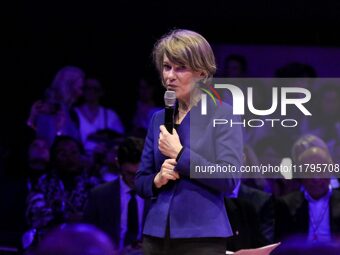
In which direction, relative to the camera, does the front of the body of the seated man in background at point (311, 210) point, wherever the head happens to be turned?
toward the camera

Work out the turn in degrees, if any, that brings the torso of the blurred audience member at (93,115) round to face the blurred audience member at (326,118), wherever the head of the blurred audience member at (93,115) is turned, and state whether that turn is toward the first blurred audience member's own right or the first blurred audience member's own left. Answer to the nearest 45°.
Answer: approximately 90° to the first blurred audience member's own left

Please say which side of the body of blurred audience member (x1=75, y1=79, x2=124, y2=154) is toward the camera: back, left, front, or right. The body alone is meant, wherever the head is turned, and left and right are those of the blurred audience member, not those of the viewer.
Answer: front

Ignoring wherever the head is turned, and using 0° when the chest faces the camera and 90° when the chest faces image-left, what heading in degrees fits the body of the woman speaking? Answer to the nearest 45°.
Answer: approximately 45°

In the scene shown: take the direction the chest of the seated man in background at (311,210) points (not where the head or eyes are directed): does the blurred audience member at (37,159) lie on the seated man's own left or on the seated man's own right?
on the seated man's own right

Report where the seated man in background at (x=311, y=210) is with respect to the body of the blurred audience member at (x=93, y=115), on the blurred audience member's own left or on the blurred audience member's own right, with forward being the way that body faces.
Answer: on the blurred audience member's own left

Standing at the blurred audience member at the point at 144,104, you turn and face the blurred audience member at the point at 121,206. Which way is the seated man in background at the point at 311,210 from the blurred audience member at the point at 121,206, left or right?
left

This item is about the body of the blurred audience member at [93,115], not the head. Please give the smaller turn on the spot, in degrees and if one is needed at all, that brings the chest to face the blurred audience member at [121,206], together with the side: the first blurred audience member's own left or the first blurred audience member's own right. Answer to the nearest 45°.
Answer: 0° — they already face them

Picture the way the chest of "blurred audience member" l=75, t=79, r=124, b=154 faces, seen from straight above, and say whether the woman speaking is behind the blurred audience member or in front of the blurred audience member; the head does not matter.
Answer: in front
